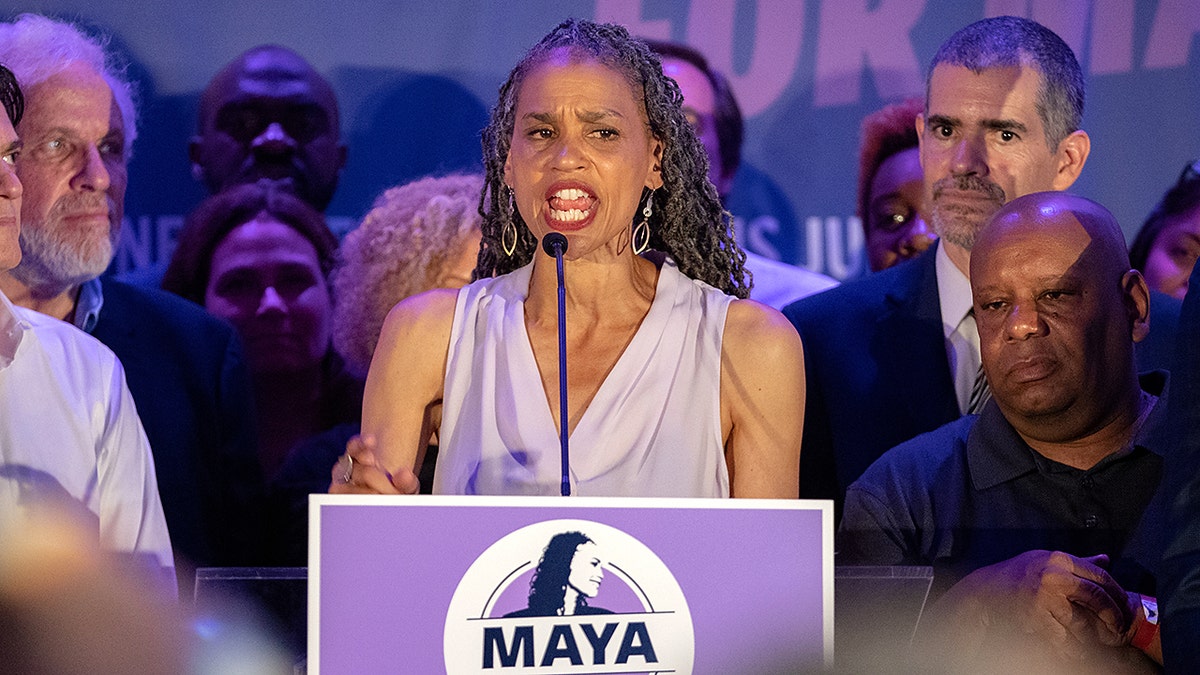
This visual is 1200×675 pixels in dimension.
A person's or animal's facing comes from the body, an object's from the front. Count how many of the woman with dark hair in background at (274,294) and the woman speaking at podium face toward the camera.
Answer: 2

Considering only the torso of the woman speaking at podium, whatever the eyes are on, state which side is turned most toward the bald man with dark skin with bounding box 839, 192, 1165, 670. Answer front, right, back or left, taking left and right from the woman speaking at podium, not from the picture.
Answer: left

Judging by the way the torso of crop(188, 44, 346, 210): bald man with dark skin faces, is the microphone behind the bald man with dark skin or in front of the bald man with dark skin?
in front

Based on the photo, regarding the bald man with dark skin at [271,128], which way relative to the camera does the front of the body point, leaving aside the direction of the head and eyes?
toward the camera

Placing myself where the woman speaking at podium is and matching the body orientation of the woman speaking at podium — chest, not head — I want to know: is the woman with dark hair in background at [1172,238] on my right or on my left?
on my left

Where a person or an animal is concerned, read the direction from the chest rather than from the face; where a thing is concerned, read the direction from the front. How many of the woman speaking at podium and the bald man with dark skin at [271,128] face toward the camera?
2

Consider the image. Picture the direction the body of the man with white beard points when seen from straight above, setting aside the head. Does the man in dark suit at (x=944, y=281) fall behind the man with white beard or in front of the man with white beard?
in front

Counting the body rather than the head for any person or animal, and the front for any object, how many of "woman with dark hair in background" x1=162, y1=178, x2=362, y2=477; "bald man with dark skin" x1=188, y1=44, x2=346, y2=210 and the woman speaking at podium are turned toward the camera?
3

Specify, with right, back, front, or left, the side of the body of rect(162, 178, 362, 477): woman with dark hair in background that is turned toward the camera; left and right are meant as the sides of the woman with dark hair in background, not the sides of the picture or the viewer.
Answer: front

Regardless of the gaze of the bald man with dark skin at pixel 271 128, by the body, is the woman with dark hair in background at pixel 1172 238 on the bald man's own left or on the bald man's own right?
on the bald man's own left

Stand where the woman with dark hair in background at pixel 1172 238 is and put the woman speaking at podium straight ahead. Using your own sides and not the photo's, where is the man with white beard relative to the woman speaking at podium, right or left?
right

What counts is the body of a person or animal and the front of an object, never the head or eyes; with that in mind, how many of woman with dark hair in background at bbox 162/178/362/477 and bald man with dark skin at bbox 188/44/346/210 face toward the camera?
2

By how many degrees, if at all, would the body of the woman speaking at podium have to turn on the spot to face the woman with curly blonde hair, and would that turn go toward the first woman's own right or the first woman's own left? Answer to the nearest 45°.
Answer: approximately 180°

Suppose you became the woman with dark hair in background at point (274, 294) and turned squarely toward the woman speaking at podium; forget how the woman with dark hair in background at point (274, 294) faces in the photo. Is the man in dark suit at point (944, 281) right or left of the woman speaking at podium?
left
